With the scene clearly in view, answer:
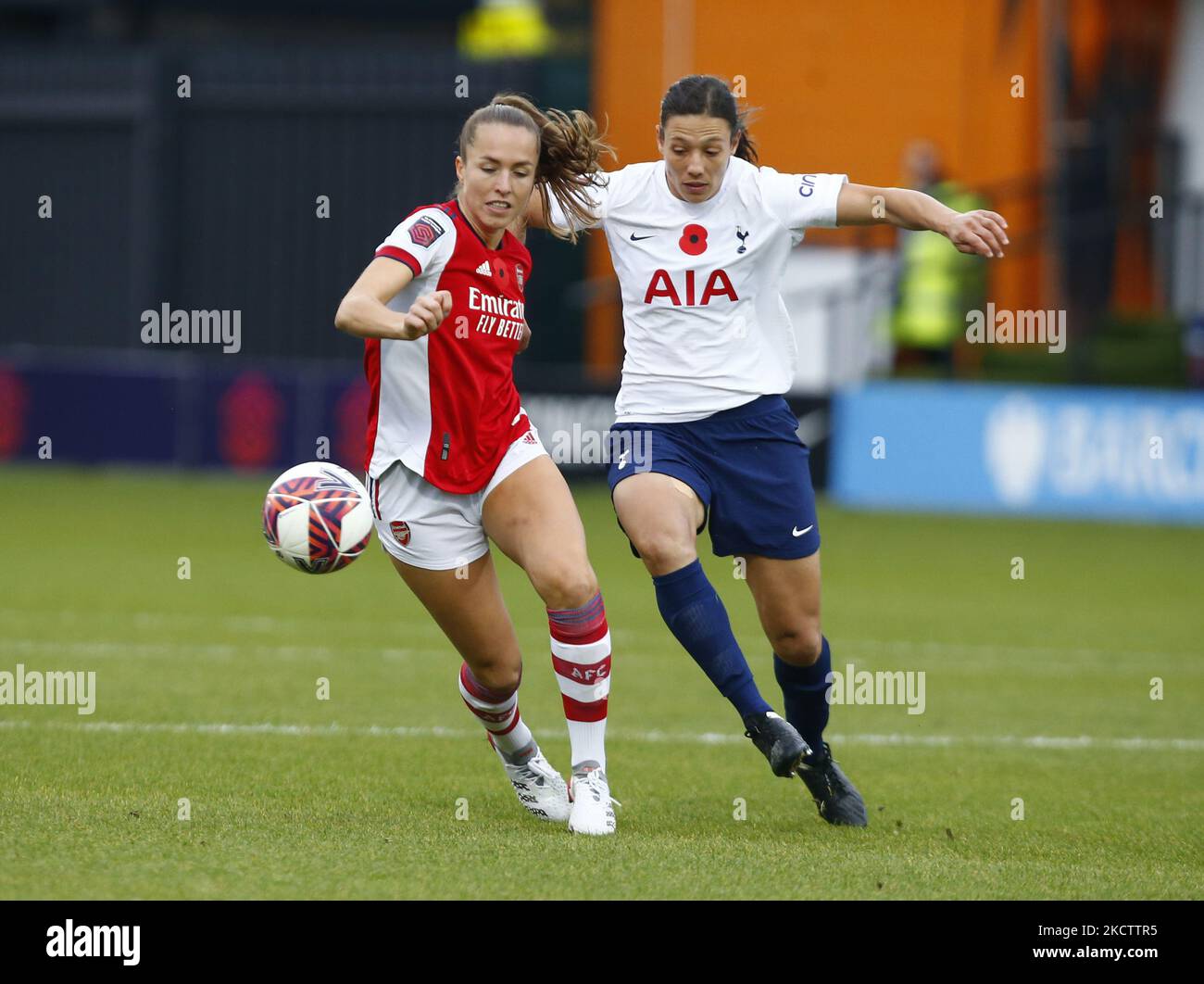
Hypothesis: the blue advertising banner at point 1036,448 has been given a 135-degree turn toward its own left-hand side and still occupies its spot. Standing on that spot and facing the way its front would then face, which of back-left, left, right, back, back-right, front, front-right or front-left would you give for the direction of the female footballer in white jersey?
back-right

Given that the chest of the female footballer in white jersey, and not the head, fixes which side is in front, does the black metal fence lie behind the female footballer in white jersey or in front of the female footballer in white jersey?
behind

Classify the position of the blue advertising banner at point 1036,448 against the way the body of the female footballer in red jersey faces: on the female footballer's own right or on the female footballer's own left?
on the female footballer's own left

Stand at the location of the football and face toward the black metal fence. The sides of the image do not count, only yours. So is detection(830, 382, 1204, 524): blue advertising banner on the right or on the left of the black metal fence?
right

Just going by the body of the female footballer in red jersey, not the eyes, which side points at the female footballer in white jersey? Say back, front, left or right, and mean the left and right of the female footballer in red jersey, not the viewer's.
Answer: left

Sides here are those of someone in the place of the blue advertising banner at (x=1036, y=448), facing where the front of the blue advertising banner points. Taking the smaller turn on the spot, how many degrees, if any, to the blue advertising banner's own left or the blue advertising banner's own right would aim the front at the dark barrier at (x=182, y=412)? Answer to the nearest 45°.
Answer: approximately 90° to the blue advertising banner's own right

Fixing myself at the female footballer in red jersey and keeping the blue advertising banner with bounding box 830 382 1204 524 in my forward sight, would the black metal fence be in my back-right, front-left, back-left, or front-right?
front-left

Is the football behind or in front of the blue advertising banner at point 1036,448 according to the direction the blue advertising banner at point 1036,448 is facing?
in front

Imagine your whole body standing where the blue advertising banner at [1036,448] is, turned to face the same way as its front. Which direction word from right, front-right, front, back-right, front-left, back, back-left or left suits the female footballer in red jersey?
front

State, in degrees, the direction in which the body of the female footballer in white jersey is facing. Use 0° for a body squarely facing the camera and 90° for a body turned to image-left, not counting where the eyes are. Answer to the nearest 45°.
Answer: approximately 0°
